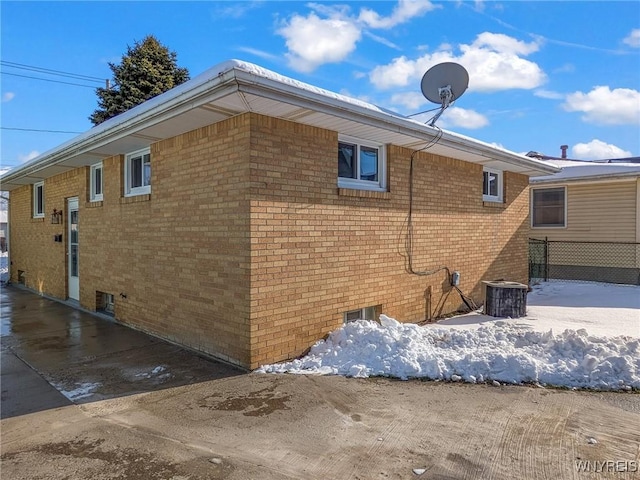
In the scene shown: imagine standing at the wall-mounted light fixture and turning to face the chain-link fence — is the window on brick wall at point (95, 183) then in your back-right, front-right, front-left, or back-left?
front-right

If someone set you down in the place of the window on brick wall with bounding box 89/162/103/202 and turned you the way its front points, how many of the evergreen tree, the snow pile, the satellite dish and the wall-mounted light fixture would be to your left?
2

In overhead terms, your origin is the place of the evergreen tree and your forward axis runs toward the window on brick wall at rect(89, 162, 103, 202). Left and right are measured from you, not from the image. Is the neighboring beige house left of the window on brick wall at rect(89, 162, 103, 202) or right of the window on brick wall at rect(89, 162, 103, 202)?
left

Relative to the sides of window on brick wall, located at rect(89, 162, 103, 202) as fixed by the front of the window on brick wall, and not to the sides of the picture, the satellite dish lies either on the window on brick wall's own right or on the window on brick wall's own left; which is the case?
on the window on brick wall's own left

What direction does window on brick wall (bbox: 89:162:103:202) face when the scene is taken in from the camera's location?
facing the viewer and to the left of the viewer

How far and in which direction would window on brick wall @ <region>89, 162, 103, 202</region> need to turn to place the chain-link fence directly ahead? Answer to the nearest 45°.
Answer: approximately 135° to its left
